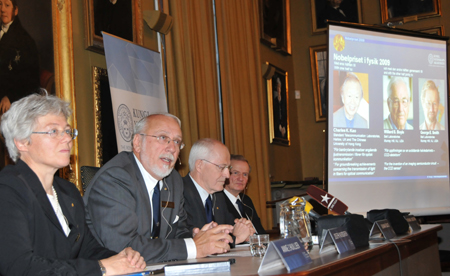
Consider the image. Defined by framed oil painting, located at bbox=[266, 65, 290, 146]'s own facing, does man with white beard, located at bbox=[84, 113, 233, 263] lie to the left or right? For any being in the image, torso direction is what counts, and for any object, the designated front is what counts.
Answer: on its right

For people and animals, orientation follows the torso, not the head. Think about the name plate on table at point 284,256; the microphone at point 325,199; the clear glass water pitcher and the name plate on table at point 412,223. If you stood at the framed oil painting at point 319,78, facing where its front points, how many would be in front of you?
4

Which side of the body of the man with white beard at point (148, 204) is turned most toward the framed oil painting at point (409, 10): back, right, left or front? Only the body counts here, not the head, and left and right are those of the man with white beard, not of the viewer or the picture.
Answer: left

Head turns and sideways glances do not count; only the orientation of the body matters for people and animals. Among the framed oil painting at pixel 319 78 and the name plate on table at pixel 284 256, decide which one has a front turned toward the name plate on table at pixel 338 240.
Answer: the framed oil painting

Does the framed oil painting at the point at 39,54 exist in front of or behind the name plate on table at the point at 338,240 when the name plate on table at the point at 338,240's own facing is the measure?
behind

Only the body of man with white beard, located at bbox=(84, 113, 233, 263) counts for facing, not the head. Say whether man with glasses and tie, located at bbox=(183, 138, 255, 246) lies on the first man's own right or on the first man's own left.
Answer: on the first man's own left
